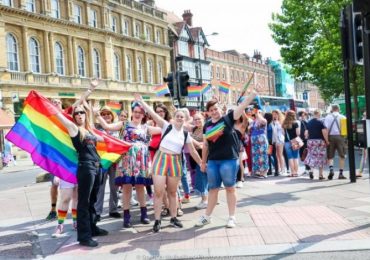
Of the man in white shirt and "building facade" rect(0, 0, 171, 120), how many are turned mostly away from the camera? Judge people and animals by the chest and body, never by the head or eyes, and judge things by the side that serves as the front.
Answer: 1

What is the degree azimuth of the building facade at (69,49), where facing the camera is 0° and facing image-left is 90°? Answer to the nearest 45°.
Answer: approximately 315°

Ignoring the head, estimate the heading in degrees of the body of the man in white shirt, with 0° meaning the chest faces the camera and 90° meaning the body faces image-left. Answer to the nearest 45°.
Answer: approximately 180°

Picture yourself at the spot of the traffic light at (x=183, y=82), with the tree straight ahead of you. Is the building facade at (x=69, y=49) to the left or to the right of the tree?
left

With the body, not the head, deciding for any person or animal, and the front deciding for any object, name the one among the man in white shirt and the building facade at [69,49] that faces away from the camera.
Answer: the man in white shirt

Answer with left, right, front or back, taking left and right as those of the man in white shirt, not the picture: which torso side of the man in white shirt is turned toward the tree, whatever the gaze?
front

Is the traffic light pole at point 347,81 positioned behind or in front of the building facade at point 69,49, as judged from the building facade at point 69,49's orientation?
in front

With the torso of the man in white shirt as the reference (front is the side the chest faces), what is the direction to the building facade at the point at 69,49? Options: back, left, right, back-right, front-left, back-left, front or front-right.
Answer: front-left
